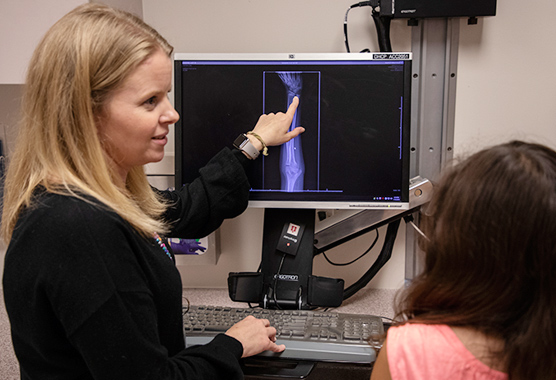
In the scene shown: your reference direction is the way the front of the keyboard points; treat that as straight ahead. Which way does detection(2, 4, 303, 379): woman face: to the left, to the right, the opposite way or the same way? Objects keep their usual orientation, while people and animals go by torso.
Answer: to the left

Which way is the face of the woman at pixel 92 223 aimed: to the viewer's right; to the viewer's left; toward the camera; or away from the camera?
to the viewer's right

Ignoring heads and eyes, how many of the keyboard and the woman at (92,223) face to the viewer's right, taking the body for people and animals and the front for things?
1

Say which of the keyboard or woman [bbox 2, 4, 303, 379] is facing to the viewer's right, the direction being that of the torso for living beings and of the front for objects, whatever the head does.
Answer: the woman

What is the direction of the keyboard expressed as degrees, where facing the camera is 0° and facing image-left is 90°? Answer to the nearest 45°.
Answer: approximately 0°

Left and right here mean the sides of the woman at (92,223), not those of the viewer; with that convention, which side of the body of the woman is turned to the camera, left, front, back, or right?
right

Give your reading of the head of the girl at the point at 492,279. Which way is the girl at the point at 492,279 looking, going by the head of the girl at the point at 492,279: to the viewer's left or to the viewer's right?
to the viewer's left
